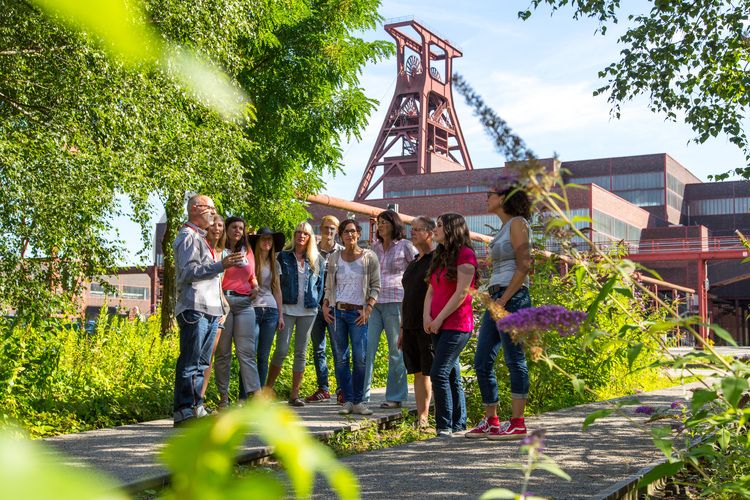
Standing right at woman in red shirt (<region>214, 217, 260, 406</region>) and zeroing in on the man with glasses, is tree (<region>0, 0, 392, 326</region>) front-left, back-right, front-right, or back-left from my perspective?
back-right

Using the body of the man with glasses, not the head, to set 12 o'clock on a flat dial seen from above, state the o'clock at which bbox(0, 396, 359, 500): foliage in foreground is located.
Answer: The foliage in foreground is roughly at 3 o'clock from the man with glasses.

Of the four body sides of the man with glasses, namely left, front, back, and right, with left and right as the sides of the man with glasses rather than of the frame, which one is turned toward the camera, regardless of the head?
right

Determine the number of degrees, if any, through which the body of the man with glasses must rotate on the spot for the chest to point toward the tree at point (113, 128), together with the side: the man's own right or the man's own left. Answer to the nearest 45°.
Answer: approximately 90° to the man's own left
